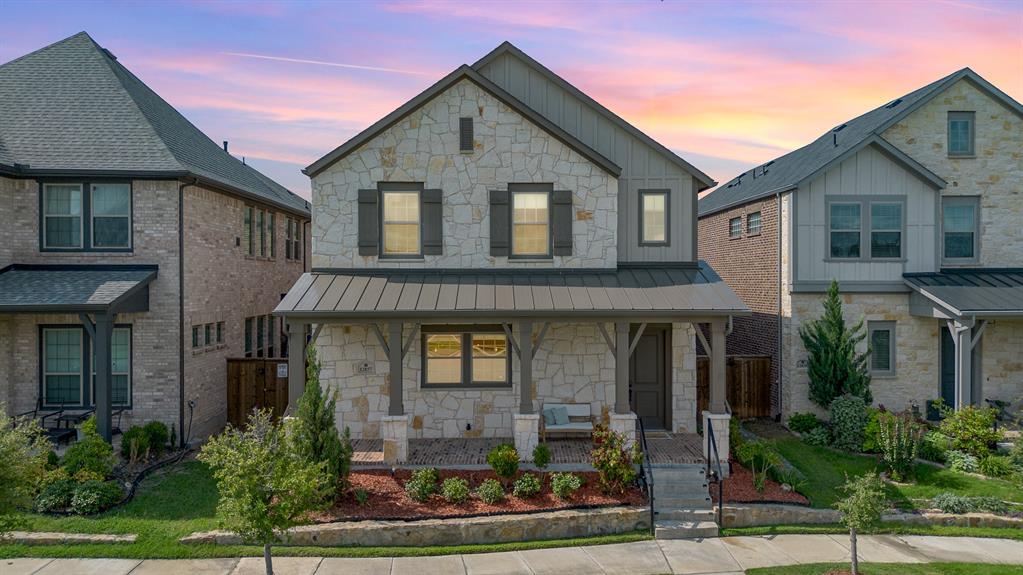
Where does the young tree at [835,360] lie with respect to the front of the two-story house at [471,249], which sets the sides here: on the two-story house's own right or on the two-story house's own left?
on the two-story house's own left

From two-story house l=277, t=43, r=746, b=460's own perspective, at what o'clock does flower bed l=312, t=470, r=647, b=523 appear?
The flower bed is roughly at 12 o'clock from the two-story house.

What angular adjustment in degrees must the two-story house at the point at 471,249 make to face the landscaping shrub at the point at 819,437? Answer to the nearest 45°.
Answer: approximately 90° to its left

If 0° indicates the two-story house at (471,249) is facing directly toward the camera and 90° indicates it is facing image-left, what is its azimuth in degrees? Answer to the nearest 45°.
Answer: approximately 0°

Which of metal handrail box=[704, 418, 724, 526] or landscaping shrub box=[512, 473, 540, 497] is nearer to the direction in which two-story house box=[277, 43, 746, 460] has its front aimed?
the landscaping shrub
